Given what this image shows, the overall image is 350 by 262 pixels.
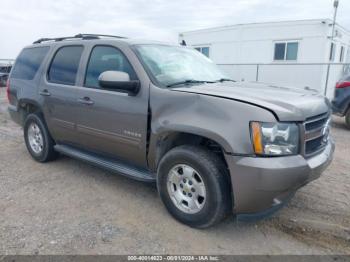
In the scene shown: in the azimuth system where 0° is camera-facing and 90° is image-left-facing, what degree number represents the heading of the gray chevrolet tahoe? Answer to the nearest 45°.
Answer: approximately 315°

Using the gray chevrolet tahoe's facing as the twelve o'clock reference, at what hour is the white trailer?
The white trailer is roughly at 8 o'clock from the gray chevrolet tahoe.

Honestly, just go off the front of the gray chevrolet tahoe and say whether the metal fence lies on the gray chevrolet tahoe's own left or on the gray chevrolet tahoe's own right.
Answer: on the gray chevrolet tahoe's own left
